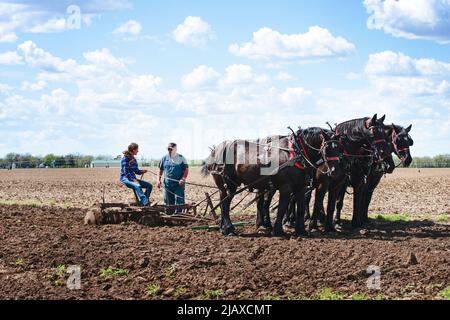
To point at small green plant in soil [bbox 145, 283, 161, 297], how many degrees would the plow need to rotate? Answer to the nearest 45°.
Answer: approximately 90° to its right

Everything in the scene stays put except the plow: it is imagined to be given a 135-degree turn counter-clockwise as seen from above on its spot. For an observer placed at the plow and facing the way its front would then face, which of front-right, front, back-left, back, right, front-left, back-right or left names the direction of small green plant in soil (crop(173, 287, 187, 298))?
back-left

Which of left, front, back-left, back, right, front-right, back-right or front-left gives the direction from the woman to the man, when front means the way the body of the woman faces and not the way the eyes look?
front-left

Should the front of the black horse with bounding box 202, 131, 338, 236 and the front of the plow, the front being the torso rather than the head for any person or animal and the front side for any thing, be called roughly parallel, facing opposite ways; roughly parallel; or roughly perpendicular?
roughly parallel

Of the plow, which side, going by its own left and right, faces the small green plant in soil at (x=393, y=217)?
front

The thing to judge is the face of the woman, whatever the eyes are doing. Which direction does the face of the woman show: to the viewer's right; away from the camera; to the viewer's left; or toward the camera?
to the viewer's right

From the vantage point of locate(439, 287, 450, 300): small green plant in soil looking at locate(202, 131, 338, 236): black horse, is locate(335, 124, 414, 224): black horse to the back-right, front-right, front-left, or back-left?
front-right

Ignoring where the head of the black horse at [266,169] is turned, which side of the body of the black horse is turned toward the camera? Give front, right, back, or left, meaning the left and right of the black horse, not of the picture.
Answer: right

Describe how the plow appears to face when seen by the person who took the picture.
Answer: facing to the right of the viewer

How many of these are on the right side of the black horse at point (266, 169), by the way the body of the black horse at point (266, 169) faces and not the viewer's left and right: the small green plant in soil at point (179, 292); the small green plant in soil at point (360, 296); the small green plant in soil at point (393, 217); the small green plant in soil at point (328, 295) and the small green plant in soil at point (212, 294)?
4

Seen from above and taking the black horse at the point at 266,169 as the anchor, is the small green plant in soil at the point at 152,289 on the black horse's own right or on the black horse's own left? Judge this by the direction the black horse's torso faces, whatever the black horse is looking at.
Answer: on the black horse's own right

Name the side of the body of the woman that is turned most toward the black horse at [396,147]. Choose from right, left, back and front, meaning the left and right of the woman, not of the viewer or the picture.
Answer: front

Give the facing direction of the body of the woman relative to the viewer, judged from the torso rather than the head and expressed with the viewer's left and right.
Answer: facing to the right of the viewer

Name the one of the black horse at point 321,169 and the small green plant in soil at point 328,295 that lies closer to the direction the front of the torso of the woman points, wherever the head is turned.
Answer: the black horse

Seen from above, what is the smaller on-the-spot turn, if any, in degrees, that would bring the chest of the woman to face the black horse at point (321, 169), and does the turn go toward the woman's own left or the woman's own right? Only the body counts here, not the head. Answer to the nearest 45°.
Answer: approximately 45° to the woman's own right

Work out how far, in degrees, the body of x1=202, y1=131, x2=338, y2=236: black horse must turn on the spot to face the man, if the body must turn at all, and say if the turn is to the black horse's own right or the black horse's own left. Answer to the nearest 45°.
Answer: approximately 135° to the black horse's own left

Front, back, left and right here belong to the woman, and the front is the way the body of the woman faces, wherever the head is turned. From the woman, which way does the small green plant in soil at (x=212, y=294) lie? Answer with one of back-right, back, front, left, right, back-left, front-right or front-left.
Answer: right

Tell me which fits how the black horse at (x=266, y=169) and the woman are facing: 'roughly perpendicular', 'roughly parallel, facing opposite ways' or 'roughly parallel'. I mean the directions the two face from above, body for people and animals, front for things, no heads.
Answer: roughly parallel
